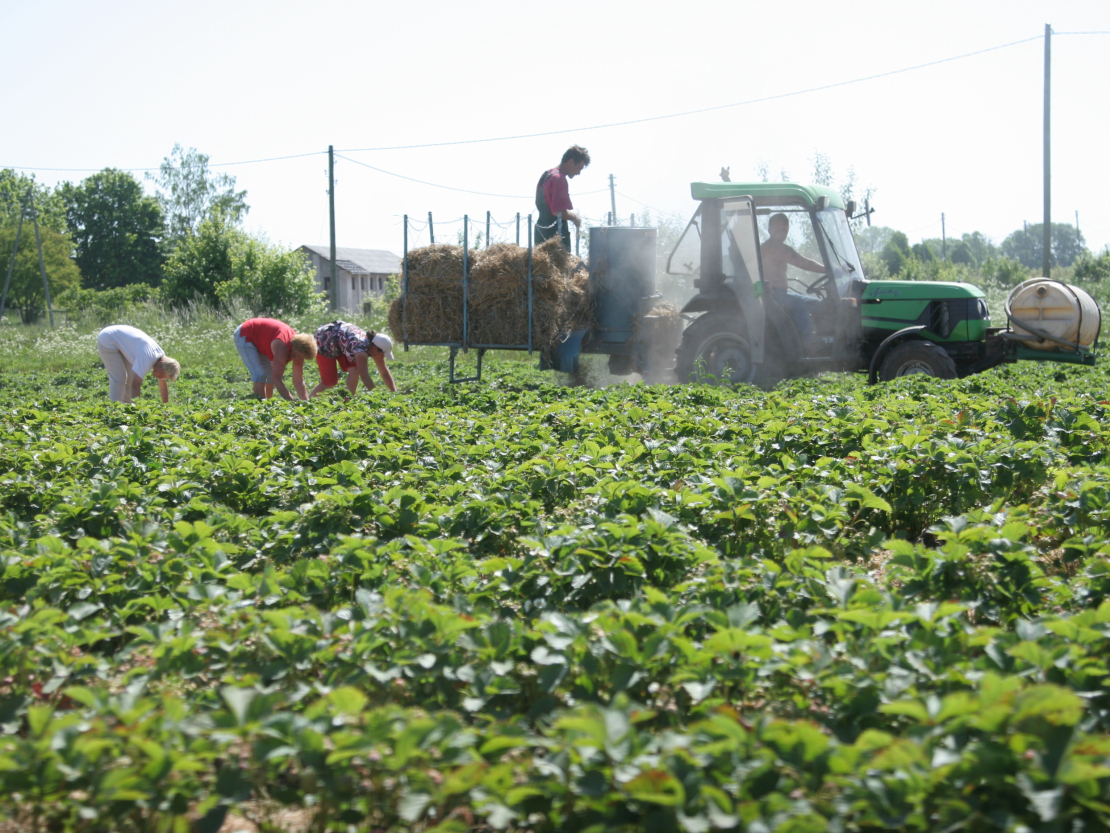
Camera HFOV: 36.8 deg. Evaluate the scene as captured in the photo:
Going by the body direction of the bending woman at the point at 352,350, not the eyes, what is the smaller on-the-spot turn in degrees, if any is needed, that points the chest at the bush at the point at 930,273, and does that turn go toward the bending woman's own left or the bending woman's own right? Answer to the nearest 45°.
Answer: approximately 45° to the bending woman's own left

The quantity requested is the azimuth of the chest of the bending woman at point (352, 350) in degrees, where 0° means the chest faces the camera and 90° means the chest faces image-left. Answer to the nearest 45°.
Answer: approximately 270°

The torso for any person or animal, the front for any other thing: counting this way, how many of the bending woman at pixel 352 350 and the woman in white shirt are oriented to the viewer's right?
2

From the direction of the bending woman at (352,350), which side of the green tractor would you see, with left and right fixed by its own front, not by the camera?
back

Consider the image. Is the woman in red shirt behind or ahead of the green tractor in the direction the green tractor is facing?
behind

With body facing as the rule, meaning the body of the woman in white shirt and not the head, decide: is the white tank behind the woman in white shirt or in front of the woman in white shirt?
in front

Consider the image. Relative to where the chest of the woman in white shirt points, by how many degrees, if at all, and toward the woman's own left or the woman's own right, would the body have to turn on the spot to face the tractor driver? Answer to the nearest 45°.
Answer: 0° — they already face them

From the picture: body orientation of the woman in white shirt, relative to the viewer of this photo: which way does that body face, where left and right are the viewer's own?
facing to the right of the viewer

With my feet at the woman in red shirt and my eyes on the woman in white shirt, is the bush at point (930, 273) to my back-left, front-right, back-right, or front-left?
back-right

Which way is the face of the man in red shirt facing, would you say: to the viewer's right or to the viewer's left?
to the viewer's right

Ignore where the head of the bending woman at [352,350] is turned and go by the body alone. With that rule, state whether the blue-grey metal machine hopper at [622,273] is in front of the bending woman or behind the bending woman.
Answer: in front

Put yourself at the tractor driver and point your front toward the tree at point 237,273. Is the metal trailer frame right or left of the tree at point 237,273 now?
left

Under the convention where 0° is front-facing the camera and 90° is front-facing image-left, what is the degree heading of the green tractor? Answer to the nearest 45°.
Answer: approximately 270°

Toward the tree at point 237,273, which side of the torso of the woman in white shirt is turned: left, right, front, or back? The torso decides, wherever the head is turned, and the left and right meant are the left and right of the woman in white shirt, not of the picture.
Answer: left
